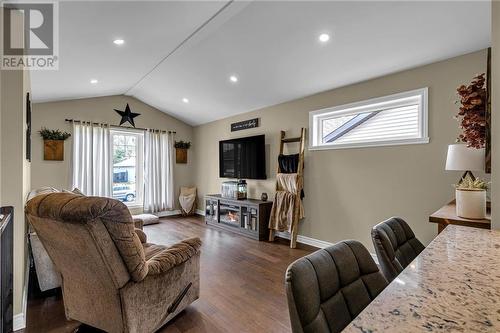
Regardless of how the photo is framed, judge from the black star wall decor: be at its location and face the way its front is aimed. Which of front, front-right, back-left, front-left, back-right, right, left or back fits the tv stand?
front-left

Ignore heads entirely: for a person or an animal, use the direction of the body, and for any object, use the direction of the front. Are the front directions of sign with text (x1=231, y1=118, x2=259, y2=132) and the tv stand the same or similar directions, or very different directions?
same or similar directions

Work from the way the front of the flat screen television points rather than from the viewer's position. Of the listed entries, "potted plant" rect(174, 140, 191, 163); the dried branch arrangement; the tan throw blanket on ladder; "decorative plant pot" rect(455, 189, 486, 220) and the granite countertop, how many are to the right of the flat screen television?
1

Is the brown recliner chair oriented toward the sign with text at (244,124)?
yes

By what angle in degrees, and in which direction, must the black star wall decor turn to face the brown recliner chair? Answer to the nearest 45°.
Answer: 0° — it already faces it

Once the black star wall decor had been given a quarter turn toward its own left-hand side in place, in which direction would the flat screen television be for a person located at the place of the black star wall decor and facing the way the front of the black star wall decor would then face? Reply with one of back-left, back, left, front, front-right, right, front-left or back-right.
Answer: front-right

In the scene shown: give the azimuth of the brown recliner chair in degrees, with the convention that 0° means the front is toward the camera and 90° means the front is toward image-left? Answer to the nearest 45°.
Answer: approximately 225°

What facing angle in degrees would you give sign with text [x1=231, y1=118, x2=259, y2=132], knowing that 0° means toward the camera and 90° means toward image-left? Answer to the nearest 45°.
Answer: approximately 45°

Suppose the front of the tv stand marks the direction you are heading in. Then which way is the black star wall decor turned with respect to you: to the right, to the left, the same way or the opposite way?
to the left

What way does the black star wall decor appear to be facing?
toward the camera

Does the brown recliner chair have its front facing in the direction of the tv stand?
yes

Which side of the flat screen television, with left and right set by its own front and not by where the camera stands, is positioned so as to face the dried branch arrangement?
left

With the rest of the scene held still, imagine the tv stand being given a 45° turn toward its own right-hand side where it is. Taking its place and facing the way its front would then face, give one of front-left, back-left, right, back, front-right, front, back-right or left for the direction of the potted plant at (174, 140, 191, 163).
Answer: front-right

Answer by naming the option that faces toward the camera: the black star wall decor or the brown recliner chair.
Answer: the black star wall decor

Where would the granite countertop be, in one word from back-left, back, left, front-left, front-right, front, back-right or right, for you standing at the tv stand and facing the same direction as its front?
front-left

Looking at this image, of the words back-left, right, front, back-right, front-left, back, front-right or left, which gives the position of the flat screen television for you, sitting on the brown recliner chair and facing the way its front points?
front

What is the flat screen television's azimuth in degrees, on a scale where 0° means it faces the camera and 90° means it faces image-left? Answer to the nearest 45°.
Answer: approximately 45°

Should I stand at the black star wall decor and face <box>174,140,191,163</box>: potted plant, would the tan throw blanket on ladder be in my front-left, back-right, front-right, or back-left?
front-right

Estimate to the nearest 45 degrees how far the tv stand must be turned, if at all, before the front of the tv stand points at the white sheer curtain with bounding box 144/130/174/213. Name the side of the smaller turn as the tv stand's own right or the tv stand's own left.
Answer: approximately 90° to the tv stand's own right

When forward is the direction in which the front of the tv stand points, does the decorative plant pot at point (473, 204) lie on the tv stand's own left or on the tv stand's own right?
on the tv stand's own left
